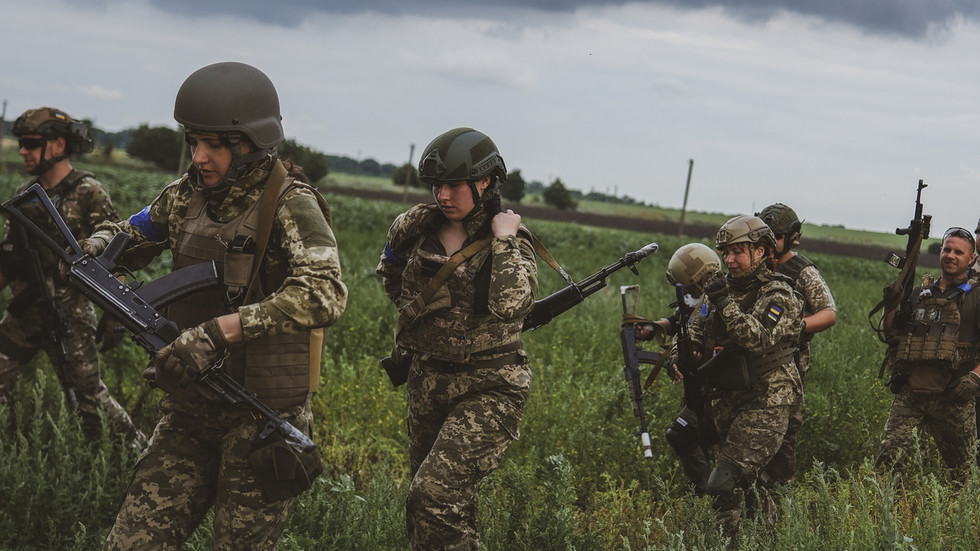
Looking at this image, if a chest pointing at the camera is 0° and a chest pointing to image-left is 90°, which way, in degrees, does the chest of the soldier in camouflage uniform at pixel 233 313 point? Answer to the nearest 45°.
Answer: approximately 45°

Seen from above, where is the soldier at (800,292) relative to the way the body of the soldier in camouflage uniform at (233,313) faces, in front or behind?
behind

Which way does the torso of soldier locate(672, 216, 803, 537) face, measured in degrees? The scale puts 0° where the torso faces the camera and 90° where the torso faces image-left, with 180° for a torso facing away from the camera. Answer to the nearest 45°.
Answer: approximately 45°

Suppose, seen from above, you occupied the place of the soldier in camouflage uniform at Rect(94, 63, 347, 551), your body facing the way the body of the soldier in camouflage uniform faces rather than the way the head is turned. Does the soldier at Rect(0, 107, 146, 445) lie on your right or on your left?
on your right

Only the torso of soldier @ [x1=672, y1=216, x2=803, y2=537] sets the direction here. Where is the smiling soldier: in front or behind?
behind

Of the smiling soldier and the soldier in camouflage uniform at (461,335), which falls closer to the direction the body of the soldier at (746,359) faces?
the soldier in camouflage uniform

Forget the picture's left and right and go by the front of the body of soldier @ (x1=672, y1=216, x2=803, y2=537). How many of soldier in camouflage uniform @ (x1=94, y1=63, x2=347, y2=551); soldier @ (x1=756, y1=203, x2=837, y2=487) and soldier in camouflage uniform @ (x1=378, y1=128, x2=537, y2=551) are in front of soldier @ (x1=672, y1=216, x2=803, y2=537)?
2
